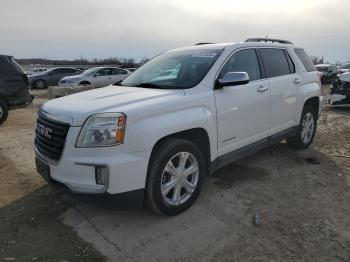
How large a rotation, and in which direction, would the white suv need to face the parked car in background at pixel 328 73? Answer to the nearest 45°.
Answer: approximately 180°

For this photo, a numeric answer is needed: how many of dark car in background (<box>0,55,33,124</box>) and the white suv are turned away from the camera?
0

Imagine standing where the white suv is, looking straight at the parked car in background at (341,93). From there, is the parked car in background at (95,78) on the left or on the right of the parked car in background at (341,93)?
left

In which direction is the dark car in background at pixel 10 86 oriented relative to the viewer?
to the viewer's left

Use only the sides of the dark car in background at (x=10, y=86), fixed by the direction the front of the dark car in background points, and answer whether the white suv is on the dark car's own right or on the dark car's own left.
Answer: on the dark car's own left

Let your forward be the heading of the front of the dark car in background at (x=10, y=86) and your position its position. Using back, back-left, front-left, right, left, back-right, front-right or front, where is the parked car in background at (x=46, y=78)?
right

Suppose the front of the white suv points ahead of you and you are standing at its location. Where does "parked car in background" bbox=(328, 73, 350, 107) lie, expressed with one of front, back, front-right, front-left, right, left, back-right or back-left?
back

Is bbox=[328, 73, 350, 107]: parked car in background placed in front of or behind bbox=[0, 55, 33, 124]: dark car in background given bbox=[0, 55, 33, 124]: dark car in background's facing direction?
behind

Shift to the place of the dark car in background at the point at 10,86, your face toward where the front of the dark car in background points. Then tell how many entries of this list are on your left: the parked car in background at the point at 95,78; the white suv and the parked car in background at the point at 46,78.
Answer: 1

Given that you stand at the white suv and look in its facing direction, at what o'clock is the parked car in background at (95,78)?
The parked car in background is roughly at 4 o'clock from the white suv.
